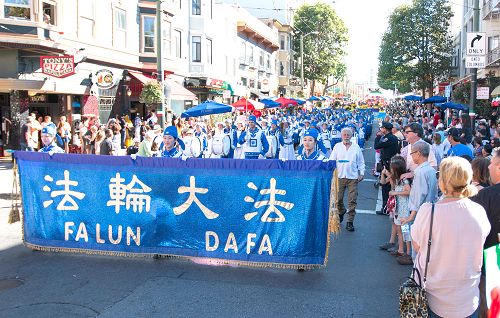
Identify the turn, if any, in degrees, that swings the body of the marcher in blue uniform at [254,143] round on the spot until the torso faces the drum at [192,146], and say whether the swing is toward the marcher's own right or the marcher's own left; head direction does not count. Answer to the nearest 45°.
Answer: approximately 135° to the marcher's own right

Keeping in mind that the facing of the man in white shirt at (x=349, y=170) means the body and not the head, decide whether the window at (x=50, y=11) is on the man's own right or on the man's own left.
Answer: on the man's own right

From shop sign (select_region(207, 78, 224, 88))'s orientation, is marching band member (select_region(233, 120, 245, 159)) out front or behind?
out front

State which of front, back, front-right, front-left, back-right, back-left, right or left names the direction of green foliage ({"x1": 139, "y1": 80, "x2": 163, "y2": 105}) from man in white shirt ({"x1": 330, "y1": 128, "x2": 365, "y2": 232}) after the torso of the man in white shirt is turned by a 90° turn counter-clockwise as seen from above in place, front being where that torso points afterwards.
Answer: back-left

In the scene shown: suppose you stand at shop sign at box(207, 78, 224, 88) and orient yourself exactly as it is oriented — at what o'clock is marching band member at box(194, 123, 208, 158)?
The marching band member is roughly at 12 o'clock from the shop sign.

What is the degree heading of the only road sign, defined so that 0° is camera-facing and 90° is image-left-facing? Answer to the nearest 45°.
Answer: approximately 0°

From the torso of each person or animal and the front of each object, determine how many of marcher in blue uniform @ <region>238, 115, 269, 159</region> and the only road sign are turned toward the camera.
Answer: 2

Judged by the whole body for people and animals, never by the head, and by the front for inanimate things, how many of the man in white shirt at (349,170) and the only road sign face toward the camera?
2

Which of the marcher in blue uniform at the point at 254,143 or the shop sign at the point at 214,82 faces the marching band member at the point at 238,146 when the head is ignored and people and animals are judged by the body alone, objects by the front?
the shop sign
